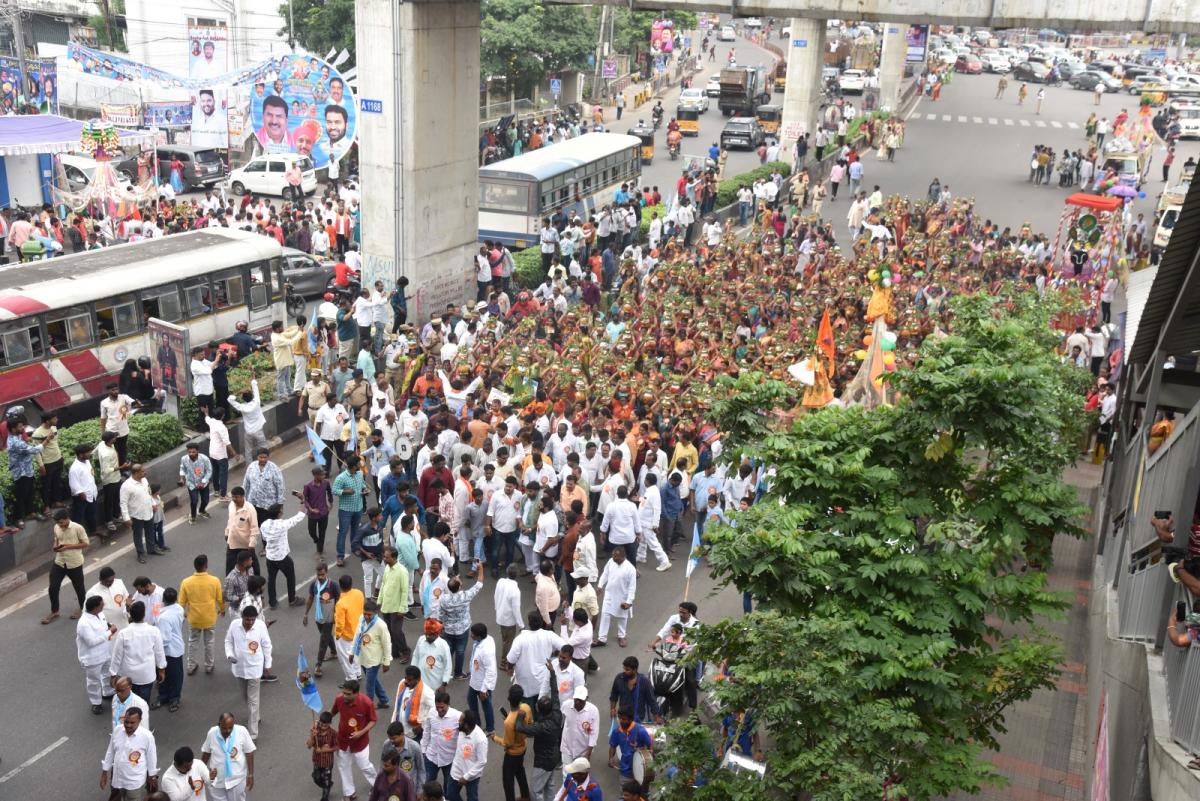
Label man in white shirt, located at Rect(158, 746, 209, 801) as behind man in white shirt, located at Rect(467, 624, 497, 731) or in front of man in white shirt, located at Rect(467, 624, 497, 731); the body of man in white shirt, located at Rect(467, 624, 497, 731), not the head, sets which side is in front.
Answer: in front

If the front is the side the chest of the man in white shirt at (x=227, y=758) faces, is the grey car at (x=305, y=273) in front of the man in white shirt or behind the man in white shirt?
behind

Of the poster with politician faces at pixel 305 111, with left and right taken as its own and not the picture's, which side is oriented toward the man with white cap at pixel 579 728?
front

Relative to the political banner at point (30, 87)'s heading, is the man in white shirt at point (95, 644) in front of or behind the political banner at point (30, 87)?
in front

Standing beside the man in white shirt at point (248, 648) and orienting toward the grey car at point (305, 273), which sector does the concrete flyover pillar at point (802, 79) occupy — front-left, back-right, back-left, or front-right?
front-right

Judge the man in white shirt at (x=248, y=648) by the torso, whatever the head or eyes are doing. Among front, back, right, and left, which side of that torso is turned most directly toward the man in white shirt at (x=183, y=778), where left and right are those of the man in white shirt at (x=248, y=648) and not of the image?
front

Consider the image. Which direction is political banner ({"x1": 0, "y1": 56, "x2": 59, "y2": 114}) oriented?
toward the camera

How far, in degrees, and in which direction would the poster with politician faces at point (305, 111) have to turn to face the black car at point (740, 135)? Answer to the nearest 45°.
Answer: approximately 135° to its left

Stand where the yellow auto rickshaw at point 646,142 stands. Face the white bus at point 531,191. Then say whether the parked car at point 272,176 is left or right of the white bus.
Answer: right

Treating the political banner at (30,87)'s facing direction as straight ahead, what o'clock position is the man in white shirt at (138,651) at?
The man in white shirt is roughly at 12 o'clock from the political banner.

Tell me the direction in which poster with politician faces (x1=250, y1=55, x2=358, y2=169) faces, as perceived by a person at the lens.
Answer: facing the viewer

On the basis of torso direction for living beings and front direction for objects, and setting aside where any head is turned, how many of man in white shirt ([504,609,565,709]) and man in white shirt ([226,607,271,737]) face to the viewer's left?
0
